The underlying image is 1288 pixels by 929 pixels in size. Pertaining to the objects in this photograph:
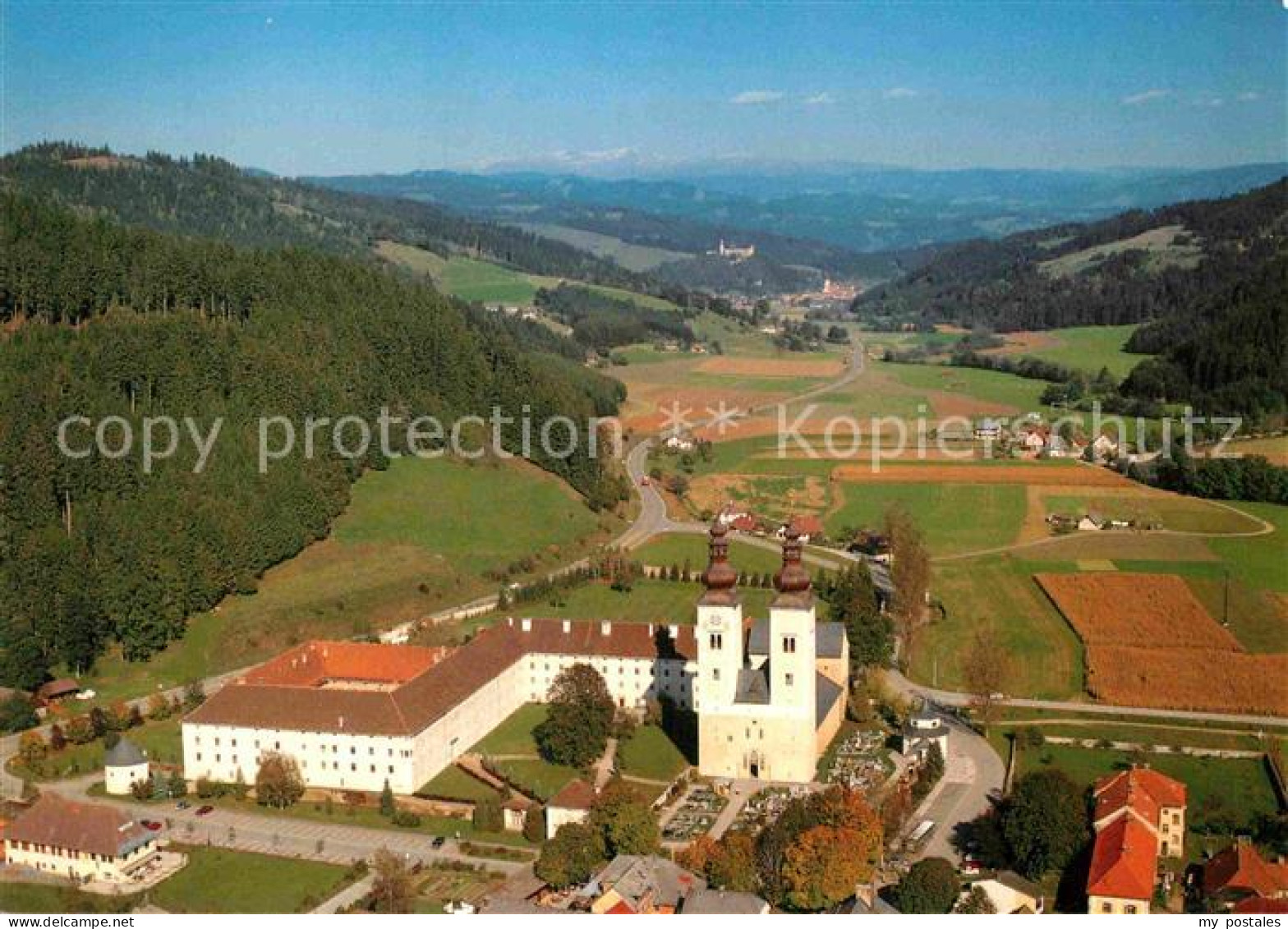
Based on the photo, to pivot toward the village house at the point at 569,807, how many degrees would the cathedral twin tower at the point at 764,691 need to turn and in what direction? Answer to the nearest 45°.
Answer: approximately 45° to its right

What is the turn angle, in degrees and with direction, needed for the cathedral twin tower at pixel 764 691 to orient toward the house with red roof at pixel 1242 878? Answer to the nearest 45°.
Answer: approximately 45° to its left

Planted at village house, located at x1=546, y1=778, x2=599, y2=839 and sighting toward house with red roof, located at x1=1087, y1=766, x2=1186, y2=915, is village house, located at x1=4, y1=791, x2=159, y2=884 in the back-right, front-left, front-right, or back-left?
back-right

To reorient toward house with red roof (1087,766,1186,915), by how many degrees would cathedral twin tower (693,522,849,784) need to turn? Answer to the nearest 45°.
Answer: approximately 45° to its left

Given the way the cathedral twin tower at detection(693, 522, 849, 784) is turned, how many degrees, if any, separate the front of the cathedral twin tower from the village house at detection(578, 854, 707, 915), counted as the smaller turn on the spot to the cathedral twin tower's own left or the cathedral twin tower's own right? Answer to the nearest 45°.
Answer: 0° — it already faces it

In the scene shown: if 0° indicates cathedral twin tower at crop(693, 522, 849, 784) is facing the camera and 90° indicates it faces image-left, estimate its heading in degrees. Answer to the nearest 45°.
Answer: approximately 0°

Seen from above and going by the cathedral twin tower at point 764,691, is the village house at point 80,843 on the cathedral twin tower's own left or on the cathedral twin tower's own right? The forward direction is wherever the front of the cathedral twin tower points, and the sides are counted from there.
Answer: on the cathedral twin tower's own right
